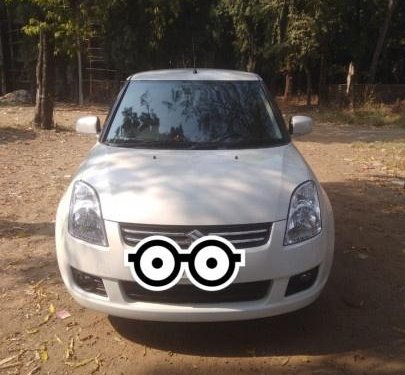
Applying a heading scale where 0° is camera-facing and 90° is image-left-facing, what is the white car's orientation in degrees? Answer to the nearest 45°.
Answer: approximately 0°

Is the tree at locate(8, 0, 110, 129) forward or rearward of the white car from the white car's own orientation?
rearward
